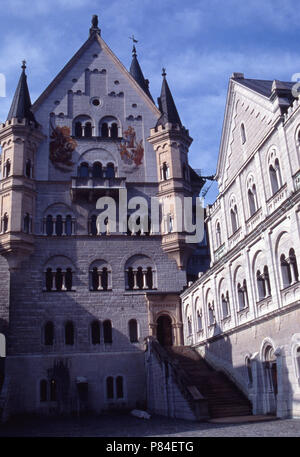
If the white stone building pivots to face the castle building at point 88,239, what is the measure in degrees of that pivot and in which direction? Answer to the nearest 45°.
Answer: approximately 90° to its right

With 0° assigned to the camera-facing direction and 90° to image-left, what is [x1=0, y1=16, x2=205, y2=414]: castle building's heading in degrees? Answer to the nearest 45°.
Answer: approximately 0°

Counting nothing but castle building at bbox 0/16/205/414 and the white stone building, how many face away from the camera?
0

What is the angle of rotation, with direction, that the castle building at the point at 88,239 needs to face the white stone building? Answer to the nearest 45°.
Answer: approximately 45° to its left

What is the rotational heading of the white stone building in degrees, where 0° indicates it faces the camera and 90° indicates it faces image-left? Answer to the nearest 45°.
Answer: approximately 45°
